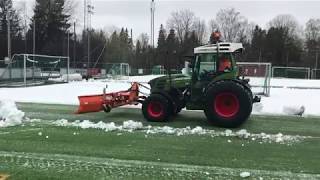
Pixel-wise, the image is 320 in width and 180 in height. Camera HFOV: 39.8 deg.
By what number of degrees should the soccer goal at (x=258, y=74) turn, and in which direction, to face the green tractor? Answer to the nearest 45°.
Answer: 0° — it already faces it

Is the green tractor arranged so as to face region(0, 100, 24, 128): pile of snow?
yes

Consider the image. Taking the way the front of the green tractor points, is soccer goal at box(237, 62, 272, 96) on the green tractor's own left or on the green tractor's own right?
on the green tractor's own right

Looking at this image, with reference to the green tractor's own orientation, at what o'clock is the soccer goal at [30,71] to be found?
The soccer goal is roughly at 2 o'clock from the green tractor.

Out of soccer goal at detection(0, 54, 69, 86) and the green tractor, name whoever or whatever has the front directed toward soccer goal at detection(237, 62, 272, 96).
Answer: soccer goal at detection(0, 54, 69, 86)

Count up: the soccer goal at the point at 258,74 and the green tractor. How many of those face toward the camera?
1

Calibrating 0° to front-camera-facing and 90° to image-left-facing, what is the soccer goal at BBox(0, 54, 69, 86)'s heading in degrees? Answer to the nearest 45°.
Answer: approximately 315°

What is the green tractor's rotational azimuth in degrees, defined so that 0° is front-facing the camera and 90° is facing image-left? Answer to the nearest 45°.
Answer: approximately 90°
